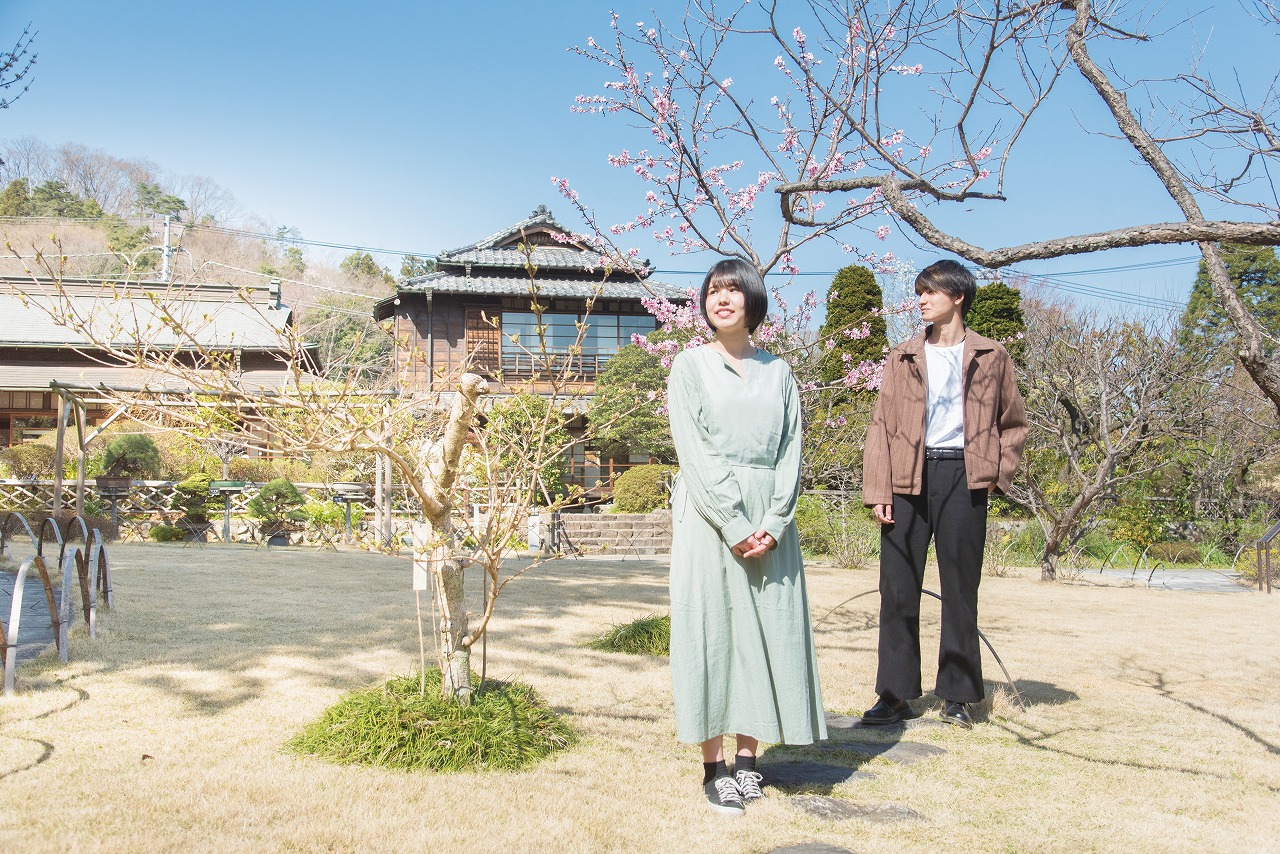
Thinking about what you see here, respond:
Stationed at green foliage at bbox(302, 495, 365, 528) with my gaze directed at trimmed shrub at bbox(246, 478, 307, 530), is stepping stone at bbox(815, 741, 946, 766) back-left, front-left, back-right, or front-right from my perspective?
back-left

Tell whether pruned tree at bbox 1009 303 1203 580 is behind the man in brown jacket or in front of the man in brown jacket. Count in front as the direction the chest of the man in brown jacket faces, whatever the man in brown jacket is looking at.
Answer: behind

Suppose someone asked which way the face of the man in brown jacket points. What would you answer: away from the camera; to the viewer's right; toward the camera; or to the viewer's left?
to the viewer's left

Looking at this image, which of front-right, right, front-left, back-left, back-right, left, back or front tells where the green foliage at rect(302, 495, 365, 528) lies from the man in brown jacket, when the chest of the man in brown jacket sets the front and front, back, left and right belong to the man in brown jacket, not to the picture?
back-right

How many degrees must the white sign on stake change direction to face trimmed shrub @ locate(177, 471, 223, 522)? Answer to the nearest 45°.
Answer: approximately 180°

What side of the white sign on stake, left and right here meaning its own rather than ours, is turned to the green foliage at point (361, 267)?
back

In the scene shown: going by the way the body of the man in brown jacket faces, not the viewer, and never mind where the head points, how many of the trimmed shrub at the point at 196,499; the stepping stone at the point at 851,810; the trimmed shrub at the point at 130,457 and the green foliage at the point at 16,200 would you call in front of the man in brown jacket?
1

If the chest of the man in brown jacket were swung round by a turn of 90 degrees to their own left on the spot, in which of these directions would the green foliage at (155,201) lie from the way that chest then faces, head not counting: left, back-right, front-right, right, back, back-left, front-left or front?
back-left

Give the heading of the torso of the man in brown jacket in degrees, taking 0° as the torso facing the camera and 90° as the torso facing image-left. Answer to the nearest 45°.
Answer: approximately 0°

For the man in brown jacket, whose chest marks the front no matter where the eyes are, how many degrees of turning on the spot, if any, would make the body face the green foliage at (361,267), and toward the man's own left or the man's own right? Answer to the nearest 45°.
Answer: approximately 135° to the man's own right

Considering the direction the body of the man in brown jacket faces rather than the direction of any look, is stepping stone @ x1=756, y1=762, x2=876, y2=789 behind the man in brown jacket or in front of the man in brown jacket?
in front

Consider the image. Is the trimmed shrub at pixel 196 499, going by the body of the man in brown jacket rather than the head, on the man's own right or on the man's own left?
on the man's own right

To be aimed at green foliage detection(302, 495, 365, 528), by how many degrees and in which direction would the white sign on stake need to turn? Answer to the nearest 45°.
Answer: approximately 180°

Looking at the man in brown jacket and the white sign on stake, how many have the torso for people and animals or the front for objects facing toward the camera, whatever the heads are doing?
2

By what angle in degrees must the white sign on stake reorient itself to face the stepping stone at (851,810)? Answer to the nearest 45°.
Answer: approximately 45° to its left
